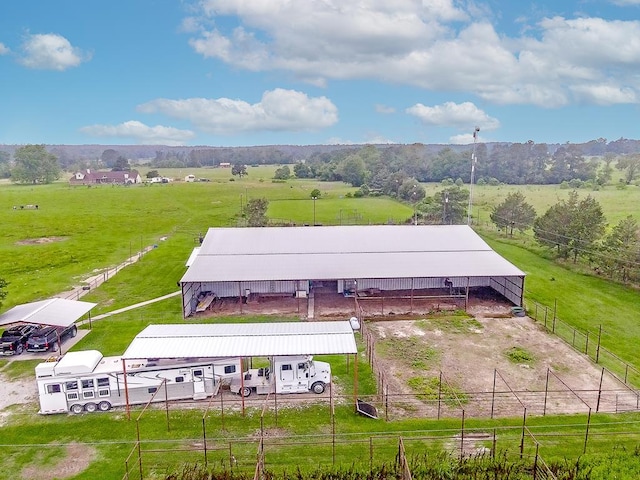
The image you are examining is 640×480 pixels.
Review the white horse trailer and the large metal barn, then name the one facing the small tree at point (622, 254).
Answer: the white horse trailer

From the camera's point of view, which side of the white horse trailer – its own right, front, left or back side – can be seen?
right

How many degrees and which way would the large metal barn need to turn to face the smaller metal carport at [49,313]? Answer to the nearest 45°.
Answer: approximately 45° to its right

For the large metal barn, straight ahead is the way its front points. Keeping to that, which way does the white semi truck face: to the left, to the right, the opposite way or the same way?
to the left

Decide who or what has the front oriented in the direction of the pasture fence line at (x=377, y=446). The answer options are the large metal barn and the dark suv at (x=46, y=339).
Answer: the large metal barn

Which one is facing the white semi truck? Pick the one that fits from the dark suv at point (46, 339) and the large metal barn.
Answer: the large metal barn

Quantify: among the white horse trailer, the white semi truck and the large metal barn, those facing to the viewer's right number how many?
2

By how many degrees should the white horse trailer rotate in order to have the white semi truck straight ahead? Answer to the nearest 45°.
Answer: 0° — it already faces it

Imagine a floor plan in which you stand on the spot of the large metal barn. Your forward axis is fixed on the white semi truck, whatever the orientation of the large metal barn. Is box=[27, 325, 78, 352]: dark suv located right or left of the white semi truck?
right

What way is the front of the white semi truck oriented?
to the viewer's right

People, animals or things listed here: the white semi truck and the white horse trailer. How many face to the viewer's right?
2

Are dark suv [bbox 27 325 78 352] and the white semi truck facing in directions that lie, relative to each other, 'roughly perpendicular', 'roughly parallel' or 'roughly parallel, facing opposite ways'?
roughly perpendicular
